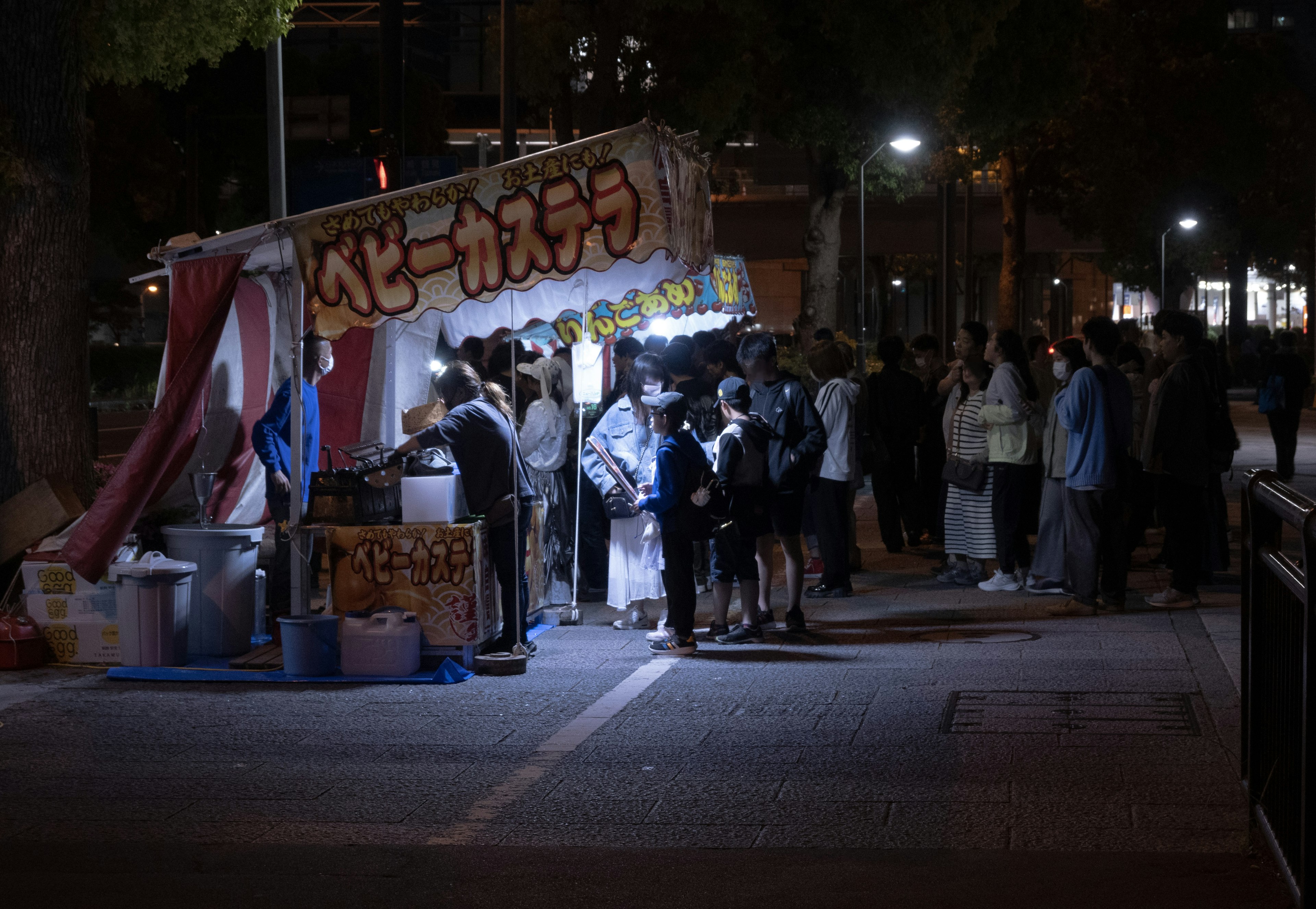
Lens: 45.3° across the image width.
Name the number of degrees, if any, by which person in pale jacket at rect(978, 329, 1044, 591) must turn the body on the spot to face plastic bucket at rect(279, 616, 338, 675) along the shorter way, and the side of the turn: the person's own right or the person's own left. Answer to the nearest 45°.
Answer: approximately 45° to the person's own left

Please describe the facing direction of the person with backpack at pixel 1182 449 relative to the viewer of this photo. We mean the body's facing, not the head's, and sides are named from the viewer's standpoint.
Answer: facing to the left of the viewer

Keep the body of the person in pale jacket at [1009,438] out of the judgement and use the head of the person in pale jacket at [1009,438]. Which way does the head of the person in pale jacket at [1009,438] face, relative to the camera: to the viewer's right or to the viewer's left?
to the viewer's left

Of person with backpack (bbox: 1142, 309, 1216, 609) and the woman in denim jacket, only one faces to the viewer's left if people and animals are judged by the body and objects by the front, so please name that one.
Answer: the person with backpack

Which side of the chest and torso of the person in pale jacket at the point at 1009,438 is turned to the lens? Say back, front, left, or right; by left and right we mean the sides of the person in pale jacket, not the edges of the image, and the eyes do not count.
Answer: left

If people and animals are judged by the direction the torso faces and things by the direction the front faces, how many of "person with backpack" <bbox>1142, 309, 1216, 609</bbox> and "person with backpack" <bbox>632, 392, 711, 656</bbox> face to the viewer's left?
2

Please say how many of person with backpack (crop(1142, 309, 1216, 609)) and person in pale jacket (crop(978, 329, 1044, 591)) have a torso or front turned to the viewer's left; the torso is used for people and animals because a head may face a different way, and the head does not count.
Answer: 2

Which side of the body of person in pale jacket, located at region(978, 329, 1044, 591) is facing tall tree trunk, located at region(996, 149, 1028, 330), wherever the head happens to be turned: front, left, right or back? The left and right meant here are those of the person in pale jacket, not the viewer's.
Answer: right

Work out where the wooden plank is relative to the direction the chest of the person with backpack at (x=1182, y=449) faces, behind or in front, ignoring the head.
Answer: in front

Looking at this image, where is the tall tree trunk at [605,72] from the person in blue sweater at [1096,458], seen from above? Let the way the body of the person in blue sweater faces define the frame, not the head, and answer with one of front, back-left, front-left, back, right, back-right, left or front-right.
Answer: front-right

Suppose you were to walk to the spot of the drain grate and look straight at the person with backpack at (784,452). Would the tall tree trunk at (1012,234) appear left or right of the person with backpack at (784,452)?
right

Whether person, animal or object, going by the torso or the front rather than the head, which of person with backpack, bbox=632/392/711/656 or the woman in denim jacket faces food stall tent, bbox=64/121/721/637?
the person with backpack

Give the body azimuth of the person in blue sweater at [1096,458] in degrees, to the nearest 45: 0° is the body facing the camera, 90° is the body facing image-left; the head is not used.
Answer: approximately 90°

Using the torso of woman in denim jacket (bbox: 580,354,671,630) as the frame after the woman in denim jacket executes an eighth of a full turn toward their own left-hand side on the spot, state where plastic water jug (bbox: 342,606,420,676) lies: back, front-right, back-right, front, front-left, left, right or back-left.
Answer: back-right

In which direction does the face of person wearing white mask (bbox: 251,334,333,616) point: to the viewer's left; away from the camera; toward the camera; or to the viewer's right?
to the viewer's right

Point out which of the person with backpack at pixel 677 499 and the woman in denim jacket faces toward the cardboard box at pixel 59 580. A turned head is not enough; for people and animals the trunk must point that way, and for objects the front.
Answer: the person with backpack

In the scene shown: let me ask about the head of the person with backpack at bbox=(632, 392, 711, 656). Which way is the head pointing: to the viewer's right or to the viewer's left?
to the viewer's left
